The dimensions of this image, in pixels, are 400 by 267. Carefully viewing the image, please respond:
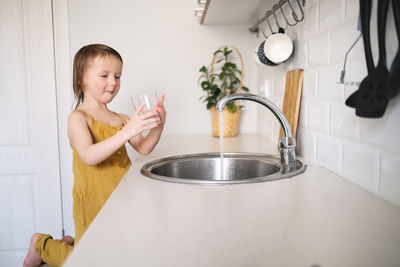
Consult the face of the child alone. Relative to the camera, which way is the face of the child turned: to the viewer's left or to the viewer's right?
to the viewer's right

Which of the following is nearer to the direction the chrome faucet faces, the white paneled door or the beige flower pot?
the white paneled door

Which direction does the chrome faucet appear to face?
to the viewer's left

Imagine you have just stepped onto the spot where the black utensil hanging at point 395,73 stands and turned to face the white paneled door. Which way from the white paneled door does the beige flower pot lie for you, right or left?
right

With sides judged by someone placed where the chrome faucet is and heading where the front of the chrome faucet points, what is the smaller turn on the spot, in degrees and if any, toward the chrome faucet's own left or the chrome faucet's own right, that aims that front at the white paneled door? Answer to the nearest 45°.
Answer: approximately 45° to the chrome faucet's own right
